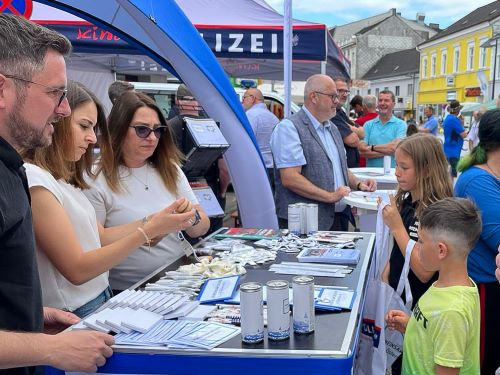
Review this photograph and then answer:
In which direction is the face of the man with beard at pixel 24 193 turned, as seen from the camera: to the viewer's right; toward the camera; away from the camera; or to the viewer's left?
to the viewer's right

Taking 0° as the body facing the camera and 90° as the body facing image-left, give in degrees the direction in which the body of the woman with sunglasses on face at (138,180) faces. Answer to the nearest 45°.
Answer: approximately 315°

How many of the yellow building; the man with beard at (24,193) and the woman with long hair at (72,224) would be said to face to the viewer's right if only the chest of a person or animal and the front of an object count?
2

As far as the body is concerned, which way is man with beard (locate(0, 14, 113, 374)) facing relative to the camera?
to the viewer's right

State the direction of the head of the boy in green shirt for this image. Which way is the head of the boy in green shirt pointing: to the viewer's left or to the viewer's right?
to the viewer's left

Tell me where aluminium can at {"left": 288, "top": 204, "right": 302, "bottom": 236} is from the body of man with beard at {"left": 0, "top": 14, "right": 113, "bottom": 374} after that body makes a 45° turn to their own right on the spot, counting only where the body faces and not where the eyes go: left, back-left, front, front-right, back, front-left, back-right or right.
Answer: left

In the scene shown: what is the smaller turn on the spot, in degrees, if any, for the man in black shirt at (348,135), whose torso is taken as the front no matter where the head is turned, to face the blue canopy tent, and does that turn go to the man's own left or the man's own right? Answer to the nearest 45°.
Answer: approximately 90° to the man's own right

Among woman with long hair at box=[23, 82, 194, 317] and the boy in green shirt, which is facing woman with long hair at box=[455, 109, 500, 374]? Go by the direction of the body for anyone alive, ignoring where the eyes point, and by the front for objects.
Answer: woman with long hair at box=[23, 82, 194, 317]

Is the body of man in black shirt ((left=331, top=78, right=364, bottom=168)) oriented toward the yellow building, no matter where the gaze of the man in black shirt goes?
no

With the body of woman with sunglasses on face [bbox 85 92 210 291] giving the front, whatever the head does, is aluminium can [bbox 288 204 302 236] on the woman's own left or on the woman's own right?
on the woman's own left

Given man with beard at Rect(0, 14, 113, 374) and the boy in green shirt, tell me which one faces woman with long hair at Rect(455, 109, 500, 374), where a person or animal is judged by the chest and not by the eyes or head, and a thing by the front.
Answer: the man with beard

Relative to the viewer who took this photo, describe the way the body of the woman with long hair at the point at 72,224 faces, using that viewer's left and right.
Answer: facing to the right of the viewer

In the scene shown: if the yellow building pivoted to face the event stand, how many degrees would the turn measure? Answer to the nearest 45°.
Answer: approximately 45° to its left

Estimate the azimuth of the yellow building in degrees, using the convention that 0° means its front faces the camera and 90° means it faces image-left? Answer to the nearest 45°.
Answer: approximately 45°

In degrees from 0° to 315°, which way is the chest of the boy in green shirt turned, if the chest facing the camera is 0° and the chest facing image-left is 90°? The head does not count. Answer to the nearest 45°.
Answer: approximately 90°

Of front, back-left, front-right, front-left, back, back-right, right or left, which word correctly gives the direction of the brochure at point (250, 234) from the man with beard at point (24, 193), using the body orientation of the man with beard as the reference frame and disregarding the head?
front-left
